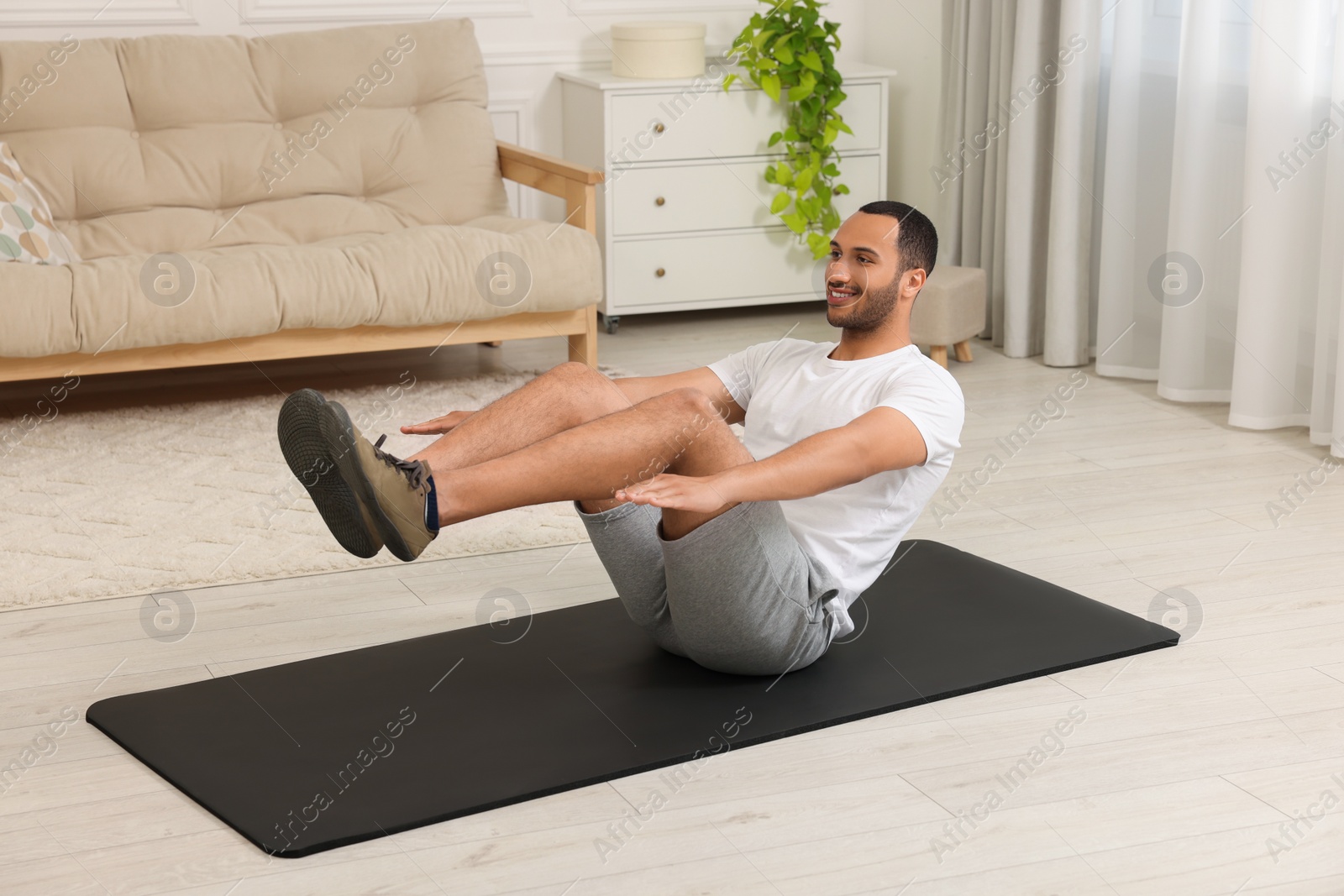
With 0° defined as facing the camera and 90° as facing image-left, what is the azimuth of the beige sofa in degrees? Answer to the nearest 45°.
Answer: approximately 315°

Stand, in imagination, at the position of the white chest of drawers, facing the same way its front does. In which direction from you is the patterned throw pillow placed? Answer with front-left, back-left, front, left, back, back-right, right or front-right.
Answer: front-right

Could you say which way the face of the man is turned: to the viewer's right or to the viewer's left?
to the viewer's left

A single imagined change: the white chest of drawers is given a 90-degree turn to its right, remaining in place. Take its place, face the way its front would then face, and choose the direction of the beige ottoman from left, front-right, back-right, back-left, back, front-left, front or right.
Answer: back-left

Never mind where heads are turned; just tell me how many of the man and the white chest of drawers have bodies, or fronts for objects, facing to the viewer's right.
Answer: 0

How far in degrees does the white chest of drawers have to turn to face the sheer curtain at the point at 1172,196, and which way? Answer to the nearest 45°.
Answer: approximately 45° to its left

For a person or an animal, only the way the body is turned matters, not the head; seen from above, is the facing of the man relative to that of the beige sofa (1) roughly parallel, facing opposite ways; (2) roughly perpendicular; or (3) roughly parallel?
roughly perpendicular

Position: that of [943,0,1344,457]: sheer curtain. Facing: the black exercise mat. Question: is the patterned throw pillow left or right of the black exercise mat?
right

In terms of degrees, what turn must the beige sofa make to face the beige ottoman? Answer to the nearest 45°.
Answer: approximately 45° to its left

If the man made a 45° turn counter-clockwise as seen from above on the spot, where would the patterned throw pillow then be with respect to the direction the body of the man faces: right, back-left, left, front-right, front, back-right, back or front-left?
back-right
